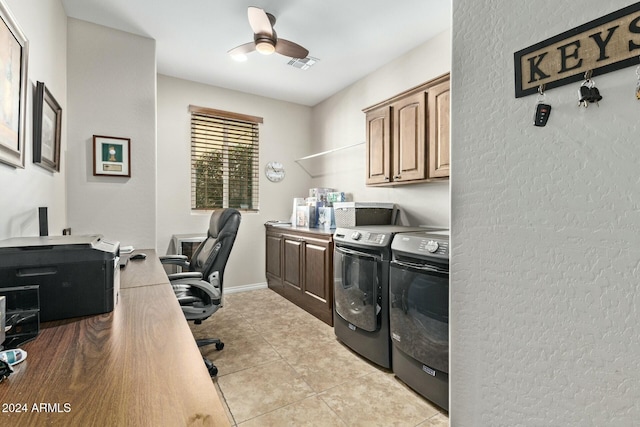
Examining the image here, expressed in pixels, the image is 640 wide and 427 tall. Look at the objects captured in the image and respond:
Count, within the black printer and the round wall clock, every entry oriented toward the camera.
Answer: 1

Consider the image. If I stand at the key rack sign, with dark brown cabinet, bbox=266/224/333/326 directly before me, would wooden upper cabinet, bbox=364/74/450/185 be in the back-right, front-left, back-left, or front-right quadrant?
front-right

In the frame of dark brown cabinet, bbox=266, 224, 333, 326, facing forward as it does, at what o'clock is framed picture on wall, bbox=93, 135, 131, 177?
The framed picture on wall is roughly at 1 o'clock from the dark brown cabinet.

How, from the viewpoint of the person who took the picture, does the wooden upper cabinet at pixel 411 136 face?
facing the viewer and to the left of the viewer

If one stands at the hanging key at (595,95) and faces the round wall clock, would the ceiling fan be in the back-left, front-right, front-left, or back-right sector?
front-left

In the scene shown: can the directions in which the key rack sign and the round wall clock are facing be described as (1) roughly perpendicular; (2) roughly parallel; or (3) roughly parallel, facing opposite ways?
roughly perpendicular

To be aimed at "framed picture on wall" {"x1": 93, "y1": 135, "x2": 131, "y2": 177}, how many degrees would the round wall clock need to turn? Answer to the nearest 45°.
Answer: approximately 45° to its right

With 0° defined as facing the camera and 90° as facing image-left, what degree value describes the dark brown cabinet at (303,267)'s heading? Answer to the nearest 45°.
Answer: approximately 45°

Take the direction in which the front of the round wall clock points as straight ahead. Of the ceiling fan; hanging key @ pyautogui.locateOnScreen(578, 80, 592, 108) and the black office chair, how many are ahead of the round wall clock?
3

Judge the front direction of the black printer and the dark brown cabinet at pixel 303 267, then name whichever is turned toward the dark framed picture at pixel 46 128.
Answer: the dark brown cabinet

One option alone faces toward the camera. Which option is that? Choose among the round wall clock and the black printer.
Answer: the round wall clock

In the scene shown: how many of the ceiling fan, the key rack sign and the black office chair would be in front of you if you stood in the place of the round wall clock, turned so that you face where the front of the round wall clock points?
3

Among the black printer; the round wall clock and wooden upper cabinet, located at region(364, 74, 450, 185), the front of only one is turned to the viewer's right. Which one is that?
the black printer

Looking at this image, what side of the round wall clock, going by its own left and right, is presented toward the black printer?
front

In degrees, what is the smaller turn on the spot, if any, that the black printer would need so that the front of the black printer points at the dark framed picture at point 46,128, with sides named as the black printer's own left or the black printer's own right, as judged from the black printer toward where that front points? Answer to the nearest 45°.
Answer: approximately 90° to the black printer's own left

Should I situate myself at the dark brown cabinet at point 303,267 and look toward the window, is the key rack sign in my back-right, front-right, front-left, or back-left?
back-left

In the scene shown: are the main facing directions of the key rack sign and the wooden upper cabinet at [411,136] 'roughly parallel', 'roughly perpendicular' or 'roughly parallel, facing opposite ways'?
roughly parallel

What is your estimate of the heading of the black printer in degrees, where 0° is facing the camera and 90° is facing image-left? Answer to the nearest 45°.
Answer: approximately 270°

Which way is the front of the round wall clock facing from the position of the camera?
facing the viewer

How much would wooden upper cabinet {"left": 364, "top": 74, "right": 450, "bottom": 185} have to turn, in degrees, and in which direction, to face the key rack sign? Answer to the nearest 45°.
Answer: approximately 45° to its left
